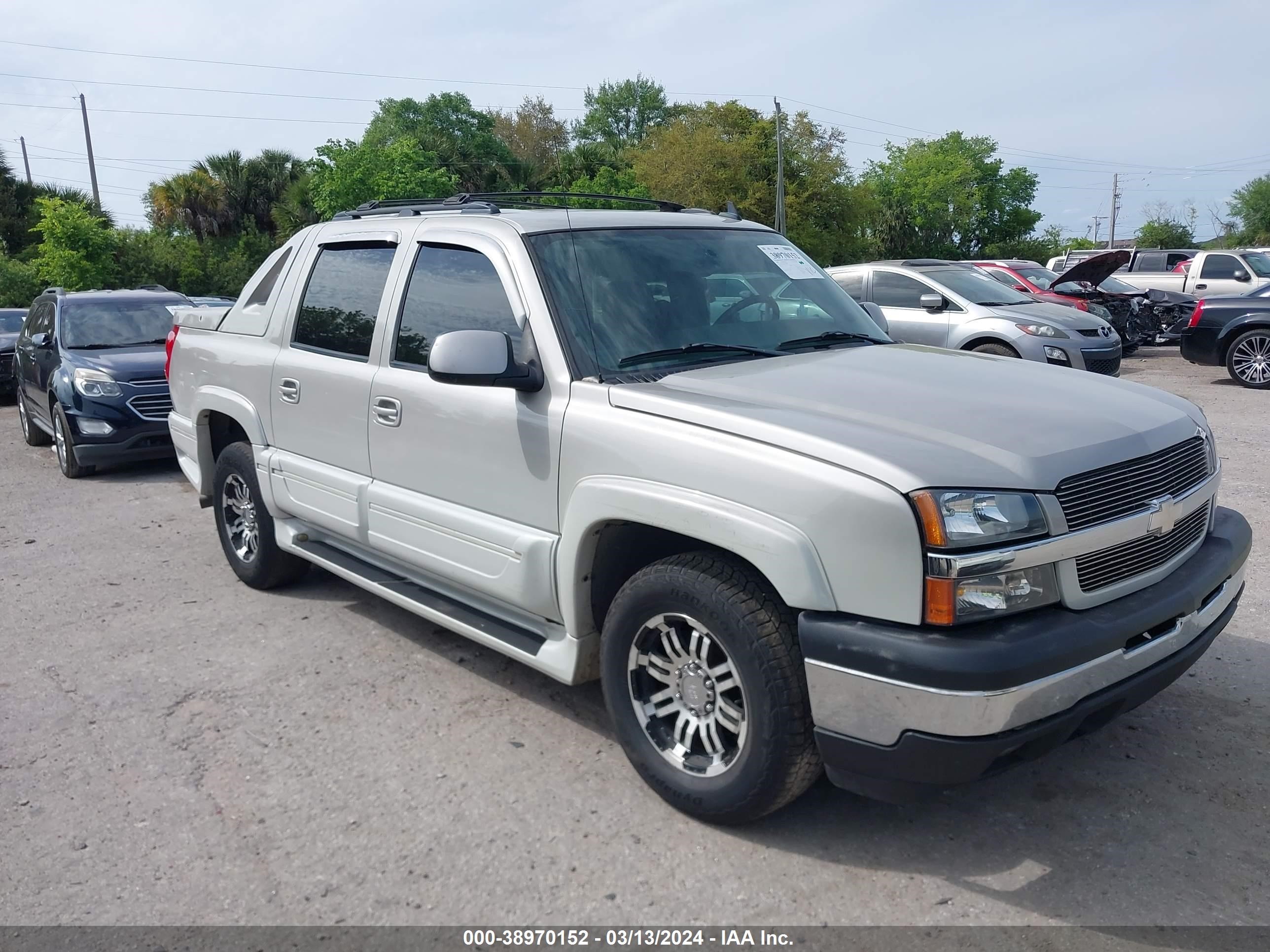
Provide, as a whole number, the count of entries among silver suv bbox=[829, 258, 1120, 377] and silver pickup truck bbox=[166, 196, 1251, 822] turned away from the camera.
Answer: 0

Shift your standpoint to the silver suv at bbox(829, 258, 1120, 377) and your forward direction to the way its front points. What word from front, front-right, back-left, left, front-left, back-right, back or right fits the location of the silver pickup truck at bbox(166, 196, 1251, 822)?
front-right

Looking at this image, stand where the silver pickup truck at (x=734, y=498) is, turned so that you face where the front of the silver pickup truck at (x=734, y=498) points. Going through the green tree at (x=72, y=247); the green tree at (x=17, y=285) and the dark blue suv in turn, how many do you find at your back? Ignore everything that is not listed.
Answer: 3

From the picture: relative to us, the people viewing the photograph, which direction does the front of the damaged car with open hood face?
facing the viewer and to the right of the viewer

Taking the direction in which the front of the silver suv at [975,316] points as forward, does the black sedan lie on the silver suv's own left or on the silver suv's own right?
on the silver suv's own left

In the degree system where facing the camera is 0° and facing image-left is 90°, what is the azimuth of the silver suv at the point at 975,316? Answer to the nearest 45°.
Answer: approximately 315°

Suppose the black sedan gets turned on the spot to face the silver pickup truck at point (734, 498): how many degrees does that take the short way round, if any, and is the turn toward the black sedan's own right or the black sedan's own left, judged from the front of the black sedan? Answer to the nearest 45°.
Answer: approximately 90° to the black sedan's own right

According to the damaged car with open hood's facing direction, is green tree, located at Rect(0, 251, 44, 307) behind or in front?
behind

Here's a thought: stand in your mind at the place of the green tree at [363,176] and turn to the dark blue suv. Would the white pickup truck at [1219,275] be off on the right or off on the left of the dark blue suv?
left

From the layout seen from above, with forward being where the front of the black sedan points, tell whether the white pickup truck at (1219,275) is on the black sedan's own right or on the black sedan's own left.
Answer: on the black sedan's own left

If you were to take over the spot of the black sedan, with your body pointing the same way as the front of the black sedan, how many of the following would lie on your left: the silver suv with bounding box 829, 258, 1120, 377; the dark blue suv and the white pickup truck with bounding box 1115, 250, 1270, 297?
1

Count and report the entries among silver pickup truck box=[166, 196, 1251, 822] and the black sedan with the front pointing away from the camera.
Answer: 0

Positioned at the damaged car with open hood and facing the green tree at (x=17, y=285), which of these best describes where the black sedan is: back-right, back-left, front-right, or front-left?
back-left

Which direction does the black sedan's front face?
to the viewer's right

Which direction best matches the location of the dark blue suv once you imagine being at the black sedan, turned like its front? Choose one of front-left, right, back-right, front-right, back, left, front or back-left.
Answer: back-right
